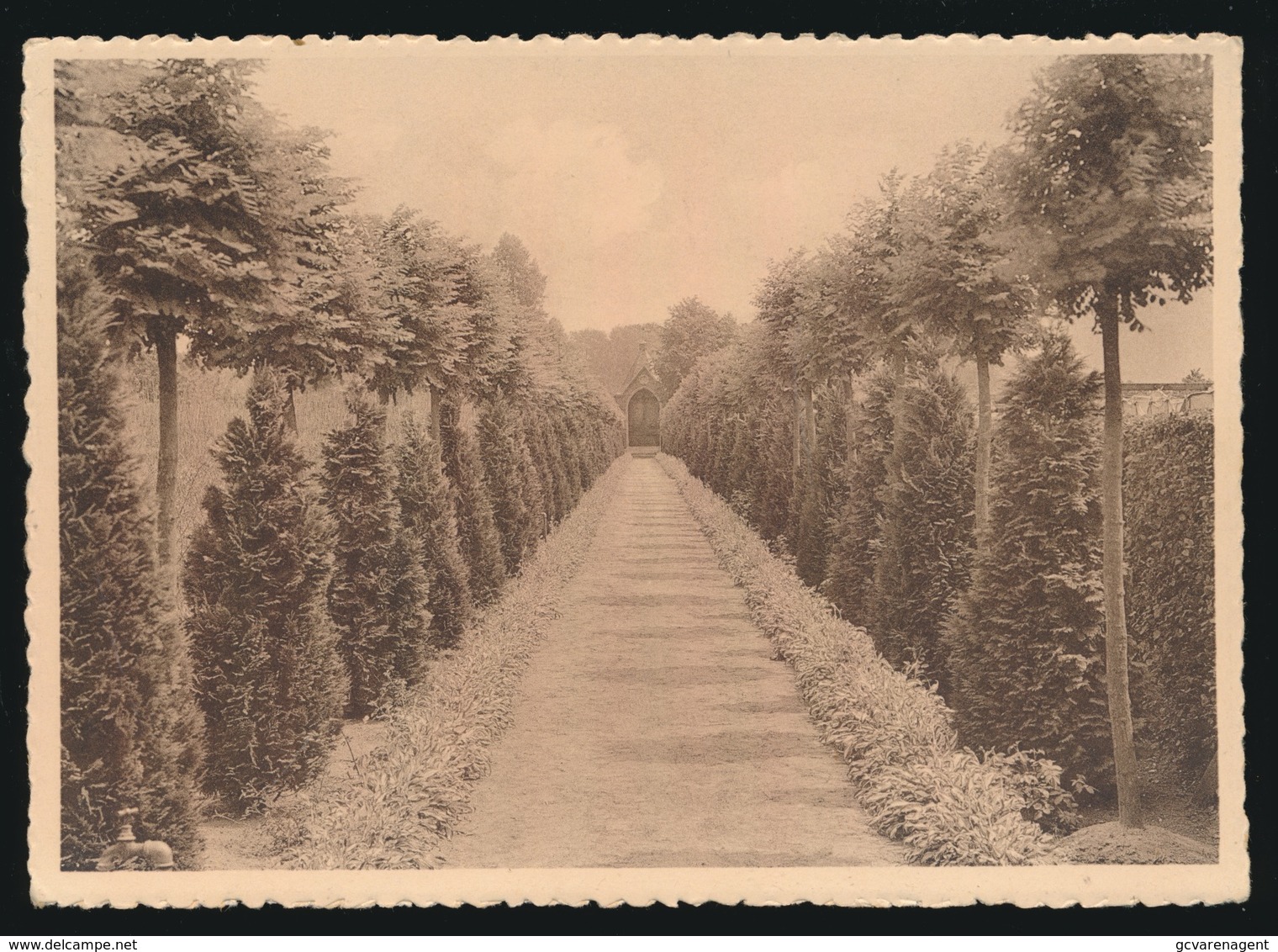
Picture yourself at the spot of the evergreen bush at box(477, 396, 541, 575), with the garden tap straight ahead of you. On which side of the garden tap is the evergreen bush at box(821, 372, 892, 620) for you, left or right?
left

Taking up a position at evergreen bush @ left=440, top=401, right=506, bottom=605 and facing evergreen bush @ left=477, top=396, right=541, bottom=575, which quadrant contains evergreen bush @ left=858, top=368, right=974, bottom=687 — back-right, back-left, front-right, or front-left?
back-right
